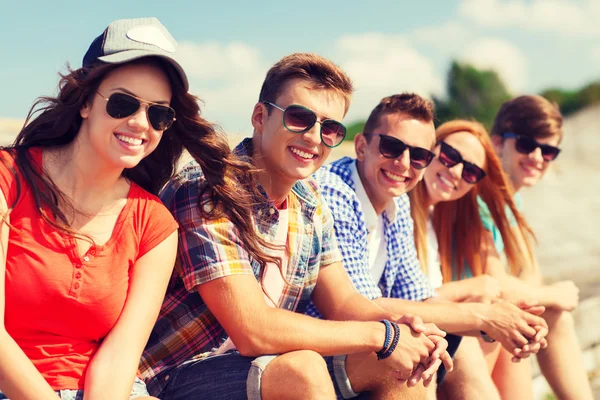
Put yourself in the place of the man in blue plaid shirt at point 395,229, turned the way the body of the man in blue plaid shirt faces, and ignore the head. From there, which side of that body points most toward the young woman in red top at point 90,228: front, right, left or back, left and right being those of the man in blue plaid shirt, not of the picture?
right

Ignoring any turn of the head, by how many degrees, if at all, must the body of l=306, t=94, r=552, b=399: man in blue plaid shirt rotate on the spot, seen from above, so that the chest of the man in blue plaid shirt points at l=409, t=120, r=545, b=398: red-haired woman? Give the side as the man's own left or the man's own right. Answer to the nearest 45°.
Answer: approximately 90° to the man's own left

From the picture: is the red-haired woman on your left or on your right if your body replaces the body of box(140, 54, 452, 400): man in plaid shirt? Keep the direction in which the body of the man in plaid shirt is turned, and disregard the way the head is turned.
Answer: on your left

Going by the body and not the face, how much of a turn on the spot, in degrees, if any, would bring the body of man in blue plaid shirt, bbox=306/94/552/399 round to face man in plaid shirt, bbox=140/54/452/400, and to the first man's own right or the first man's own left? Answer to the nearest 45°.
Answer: approximately 45° to the first man's own right

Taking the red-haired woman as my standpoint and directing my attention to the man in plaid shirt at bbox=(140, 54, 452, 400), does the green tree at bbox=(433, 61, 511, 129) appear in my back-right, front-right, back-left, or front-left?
back-right

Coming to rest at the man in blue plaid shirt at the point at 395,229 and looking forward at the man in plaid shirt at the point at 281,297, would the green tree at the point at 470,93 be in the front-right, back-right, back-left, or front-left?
back-right

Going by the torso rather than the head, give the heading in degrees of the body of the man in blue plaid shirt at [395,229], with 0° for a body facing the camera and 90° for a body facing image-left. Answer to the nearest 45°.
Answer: approximately 315°

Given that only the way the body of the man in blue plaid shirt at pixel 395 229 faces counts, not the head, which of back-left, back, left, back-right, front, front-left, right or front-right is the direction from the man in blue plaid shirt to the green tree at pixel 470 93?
back-left

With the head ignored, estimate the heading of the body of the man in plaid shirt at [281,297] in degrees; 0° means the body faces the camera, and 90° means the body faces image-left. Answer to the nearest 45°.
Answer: approximately 315°

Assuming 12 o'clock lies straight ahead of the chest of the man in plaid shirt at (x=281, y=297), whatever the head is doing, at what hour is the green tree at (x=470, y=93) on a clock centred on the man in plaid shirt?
The green tree is roughly at 8 o'clock from the man in plaid shirt.
